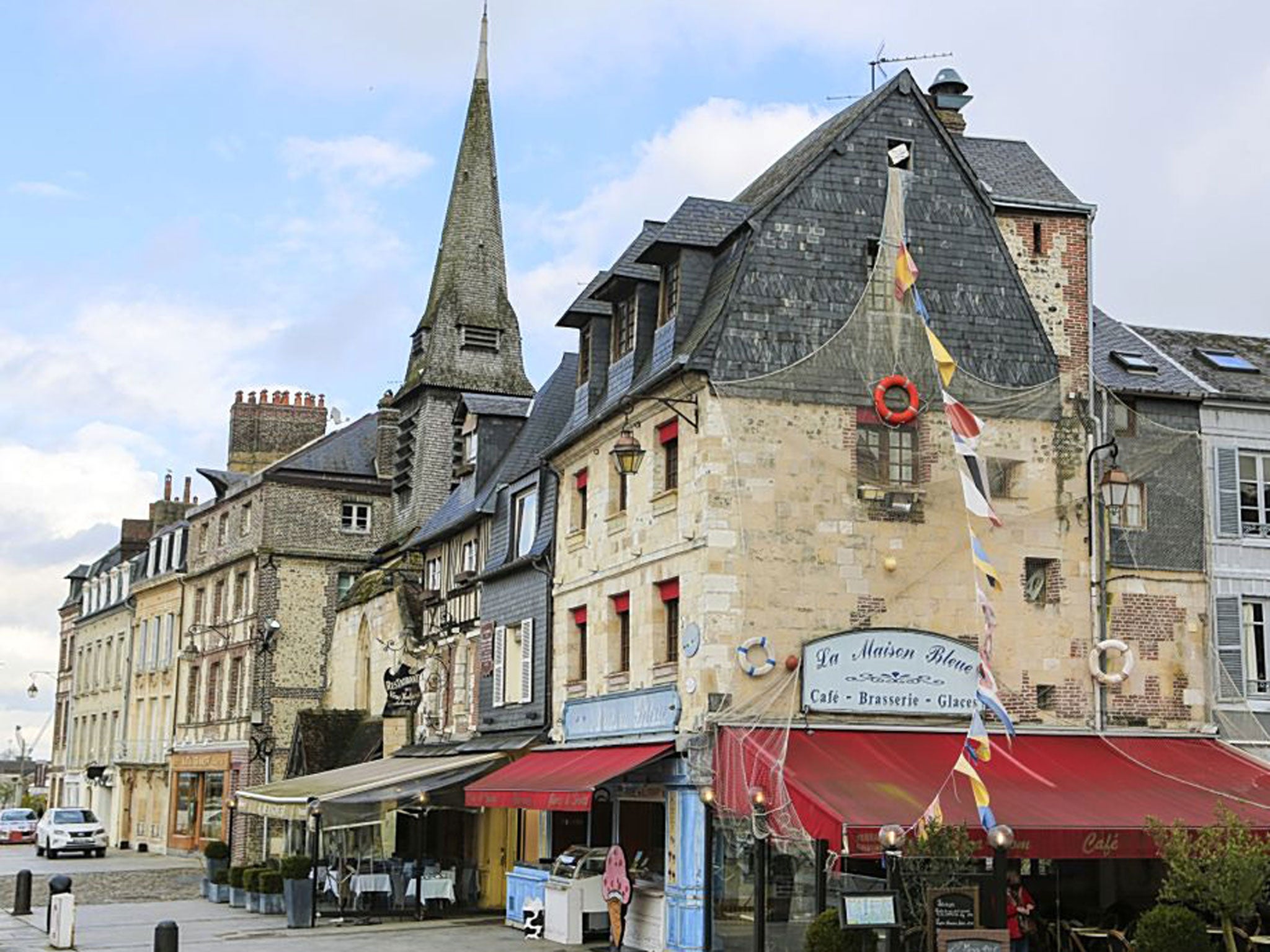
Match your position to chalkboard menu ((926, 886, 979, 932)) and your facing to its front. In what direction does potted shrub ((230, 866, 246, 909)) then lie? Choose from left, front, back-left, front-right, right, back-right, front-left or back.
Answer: back-right

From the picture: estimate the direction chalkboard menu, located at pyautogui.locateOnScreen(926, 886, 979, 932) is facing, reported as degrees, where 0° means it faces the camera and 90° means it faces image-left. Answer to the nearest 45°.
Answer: approximately 0°

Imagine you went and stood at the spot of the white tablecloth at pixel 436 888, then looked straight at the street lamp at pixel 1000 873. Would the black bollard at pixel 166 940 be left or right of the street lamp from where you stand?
right

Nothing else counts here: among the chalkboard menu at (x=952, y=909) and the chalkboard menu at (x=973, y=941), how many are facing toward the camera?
2

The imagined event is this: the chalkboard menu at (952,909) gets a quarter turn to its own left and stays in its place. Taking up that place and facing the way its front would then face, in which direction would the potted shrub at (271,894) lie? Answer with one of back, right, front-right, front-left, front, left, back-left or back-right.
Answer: back-left

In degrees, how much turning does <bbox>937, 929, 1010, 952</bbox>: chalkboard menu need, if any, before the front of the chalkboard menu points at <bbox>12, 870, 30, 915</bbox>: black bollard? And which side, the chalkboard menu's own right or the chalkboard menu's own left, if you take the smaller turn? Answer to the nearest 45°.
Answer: approximately 135° to the chalkboard menu's own right

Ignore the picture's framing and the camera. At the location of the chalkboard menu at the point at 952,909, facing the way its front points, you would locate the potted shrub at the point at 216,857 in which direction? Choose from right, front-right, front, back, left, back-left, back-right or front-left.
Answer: back-right

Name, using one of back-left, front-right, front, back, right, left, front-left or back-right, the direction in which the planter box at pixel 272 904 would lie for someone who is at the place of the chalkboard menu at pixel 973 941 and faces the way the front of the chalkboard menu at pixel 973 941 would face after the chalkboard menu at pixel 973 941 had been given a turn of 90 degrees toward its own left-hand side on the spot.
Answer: back-left

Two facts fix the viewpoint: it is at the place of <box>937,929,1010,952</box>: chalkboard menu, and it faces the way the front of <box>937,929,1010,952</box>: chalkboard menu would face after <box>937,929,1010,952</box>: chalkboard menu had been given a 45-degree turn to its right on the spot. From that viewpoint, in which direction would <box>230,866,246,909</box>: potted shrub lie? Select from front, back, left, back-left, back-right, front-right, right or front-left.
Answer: right
